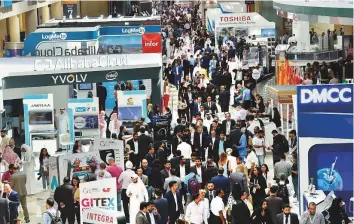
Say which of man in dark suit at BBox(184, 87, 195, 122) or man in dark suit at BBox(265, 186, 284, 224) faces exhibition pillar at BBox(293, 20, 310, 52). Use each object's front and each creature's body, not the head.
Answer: man in dark suit at BBox(265, 186, 284, 224)

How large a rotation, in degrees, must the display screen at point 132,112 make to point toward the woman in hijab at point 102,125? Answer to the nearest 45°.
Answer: approximately 45° to its right

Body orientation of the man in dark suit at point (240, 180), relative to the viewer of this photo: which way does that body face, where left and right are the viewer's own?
facing away from the viewer

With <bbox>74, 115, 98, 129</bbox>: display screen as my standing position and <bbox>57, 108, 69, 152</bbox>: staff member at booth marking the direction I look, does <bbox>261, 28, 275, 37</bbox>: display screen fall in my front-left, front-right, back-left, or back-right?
back-right

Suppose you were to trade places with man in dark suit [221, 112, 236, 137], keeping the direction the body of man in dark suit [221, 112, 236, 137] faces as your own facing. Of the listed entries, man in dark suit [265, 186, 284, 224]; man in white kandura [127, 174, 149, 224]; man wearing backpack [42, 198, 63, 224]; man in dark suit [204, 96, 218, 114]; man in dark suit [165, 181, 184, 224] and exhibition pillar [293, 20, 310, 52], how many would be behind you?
2

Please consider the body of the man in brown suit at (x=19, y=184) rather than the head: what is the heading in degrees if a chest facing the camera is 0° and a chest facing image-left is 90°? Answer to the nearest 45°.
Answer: approximately 135°

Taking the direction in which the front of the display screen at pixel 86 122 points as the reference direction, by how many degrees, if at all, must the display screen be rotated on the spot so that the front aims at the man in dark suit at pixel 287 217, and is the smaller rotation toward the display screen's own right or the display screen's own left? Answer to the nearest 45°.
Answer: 0° — it already faces them

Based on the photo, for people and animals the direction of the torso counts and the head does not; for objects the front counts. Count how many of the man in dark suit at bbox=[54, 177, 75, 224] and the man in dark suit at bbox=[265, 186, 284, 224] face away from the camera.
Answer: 2
